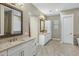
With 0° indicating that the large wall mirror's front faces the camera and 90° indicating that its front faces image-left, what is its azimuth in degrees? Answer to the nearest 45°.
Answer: approximately 315°

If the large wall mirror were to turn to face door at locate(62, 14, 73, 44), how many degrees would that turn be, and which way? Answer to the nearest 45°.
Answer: approximately 90° to its left
